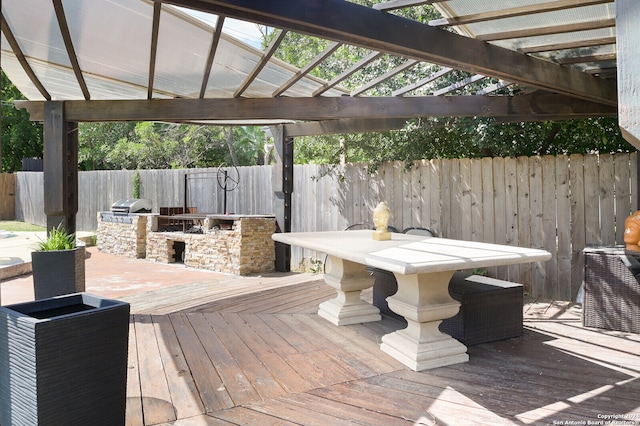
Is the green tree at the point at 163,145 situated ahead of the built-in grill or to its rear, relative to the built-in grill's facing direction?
to the rear

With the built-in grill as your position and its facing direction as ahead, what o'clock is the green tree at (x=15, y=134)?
The green tree is roughly at 4 o'clock from the built-in grill.

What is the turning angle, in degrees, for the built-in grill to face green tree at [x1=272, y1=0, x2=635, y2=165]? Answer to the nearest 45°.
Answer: approximately 90° to its left

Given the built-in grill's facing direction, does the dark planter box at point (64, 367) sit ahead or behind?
ahead

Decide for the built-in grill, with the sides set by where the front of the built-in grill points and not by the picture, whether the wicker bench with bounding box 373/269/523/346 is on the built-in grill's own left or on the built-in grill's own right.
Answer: on the built-in grill's own left

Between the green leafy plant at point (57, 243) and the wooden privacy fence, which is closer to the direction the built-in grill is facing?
the green leafy plant

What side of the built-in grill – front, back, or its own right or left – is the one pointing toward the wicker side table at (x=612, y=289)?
left

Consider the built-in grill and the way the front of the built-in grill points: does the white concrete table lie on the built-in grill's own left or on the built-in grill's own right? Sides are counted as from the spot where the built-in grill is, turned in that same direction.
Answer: on the built-in grill's own left

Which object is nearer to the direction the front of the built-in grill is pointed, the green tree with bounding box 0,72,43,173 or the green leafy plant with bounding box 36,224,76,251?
the green leafy plant

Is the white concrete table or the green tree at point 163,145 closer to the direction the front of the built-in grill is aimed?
the white concrete table

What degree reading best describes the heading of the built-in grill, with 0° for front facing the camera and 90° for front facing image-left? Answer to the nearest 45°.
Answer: approximately 45°

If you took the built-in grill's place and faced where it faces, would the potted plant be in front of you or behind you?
in front
